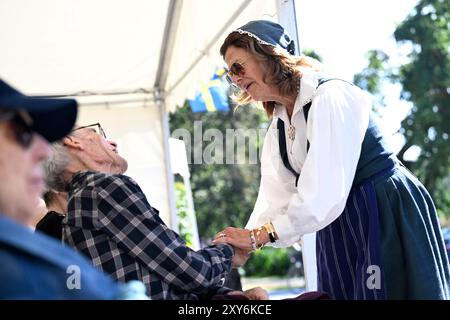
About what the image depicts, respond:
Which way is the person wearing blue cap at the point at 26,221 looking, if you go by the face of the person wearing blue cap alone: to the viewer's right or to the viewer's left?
to the viewer's right

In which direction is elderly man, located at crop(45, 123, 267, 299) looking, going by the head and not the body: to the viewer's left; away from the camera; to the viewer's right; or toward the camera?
to the viewer's right

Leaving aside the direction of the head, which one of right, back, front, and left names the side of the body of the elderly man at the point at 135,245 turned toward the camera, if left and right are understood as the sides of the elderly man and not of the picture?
right

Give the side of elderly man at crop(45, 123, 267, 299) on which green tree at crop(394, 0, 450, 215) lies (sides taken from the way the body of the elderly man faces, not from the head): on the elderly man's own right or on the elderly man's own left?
on the elderly man's own left

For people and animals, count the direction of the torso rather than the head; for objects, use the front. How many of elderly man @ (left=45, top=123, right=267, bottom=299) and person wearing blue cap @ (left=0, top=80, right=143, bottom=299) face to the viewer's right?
2

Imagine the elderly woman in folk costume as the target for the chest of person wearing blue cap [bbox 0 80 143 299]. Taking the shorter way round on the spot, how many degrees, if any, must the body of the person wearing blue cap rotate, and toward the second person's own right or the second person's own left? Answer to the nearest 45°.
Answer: approximately 45° to the second person's own left

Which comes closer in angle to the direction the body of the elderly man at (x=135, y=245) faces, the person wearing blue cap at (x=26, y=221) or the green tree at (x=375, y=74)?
the green tree

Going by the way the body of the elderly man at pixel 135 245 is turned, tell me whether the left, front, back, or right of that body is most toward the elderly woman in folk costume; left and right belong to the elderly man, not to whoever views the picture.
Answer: front

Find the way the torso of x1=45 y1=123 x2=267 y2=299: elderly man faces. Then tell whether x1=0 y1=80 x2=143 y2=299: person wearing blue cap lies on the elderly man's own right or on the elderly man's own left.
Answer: on the elderly man's own right

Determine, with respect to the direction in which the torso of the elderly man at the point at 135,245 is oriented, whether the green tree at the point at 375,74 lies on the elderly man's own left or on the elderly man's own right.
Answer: on the elderly man's own left

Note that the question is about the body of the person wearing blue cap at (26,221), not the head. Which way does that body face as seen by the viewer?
to the viewer's right

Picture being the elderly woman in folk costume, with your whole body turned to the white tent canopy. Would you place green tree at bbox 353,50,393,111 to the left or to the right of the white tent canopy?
right

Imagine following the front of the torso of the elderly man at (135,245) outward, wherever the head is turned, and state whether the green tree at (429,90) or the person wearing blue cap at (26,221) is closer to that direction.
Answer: the green tree

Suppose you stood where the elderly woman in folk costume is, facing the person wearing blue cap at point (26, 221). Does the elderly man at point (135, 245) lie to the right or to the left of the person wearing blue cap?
right

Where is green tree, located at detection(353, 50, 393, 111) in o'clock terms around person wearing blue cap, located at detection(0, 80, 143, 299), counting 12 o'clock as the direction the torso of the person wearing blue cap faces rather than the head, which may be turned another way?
The green tree is roughly at 10 o'clock from the person wearing blue cap.
